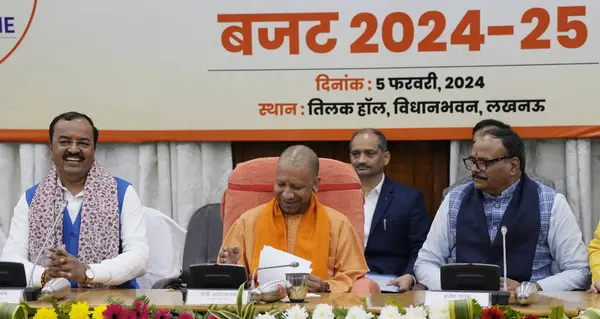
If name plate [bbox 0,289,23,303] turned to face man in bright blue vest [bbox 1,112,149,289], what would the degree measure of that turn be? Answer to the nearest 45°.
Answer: approximately 180°

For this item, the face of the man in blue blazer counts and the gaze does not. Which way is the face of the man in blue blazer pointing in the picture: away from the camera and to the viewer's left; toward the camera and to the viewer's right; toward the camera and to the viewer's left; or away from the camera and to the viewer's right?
toward the camera and to the viewer's left

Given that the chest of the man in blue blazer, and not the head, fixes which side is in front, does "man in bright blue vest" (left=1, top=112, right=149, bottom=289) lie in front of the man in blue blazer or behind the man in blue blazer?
in front

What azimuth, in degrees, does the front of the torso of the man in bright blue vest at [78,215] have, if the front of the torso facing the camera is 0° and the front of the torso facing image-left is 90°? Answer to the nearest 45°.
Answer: approximately 0°

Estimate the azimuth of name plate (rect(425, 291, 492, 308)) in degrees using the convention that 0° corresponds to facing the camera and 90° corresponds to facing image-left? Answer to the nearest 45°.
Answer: approximately 0°

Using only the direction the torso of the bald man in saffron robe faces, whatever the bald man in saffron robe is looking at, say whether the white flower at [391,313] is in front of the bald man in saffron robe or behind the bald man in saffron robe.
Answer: in front

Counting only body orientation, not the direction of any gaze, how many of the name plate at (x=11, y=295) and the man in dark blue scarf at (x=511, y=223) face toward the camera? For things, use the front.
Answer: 2
